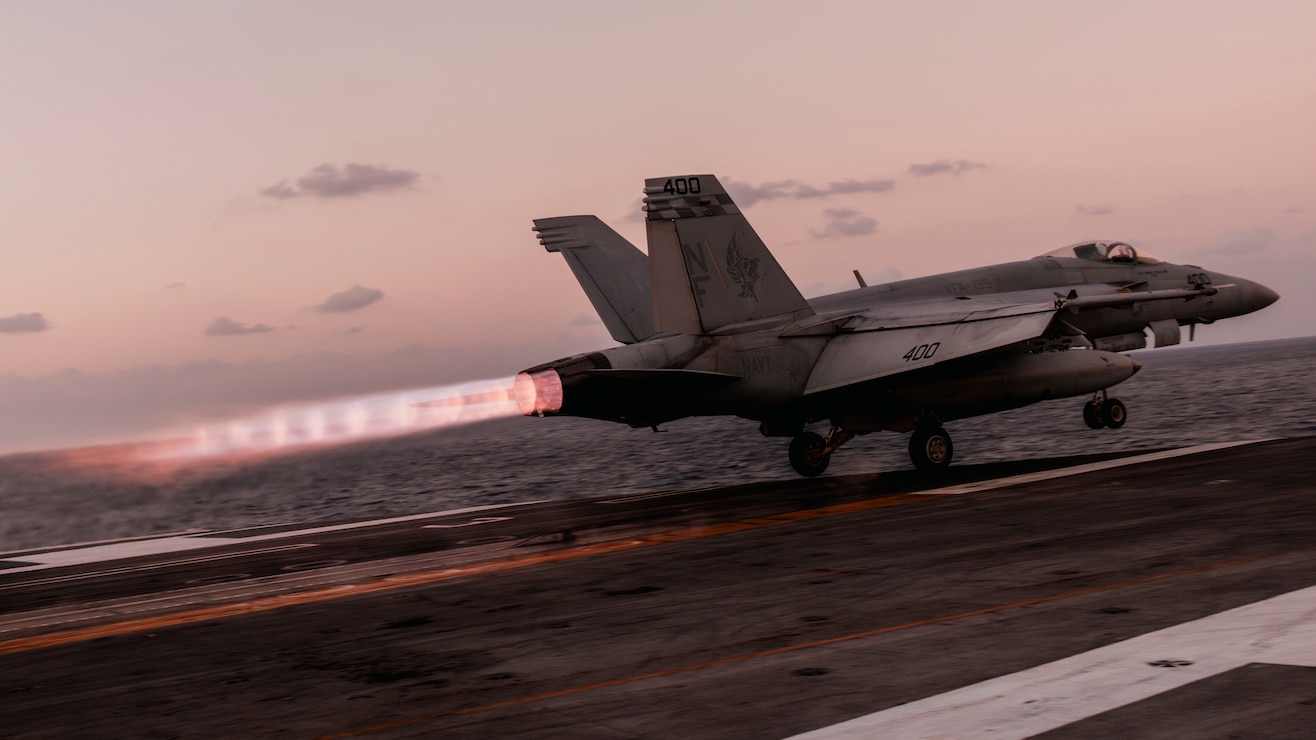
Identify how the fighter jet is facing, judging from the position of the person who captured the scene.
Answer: facing away from the viewer and to the right of the viewer
